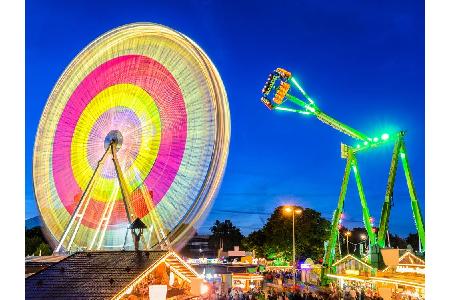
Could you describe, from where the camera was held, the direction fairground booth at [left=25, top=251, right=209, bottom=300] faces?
facing the viewer and to the right of the viewer

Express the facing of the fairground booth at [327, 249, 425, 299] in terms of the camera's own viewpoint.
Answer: facing the viewer and to the left of the viewer

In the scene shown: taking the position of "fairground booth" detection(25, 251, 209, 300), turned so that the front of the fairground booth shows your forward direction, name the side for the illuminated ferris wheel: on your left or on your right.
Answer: on your left

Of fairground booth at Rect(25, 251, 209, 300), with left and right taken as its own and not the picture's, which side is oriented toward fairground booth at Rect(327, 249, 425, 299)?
left

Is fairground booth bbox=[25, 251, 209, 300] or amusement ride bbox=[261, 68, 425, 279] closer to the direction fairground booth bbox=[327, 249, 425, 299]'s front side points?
the fairground booth

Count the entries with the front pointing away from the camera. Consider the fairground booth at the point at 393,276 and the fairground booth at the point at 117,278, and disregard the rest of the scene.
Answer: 0

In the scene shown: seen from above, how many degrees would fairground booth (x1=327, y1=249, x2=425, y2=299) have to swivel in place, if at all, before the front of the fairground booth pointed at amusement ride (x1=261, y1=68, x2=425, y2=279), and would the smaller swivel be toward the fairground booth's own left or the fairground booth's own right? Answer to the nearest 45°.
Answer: approximately 135° to the fairground booth's own right
